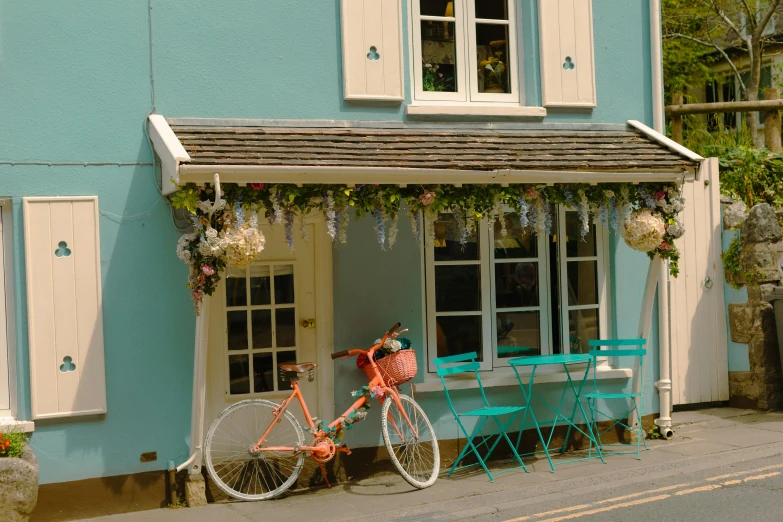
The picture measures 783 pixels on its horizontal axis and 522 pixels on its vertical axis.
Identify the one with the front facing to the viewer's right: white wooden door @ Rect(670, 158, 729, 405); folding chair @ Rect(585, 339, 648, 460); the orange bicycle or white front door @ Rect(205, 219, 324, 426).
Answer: the orange bicycle

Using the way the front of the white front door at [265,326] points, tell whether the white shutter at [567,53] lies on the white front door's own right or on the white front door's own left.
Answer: on the white front door's own left

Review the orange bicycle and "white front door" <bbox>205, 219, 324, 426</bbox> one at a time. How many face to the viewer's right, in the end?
1

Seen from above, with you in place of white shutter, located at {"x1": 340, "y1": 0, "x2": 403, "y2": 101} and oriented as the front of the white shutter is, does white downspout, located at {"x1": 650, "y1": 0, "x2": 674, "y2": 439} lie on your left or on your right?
on your left

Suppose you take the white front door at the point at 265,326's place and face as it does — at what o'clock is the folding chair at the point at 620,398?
The folding chair is roughly at 9 o'clock from the white front door.

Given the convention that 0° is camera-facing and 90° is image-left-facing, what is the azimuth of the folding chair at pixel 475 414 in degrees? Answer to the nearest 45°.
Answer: approximately 315°

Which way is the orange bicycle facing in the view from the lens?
facing to the right of the viewer

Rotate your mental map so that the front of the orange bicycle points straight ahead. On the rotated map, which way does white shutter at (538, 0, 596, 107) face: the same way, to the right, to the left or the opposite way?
to the right

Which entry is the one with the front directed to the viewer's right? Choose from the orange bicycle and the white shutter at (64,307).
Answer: the orange bicycle
